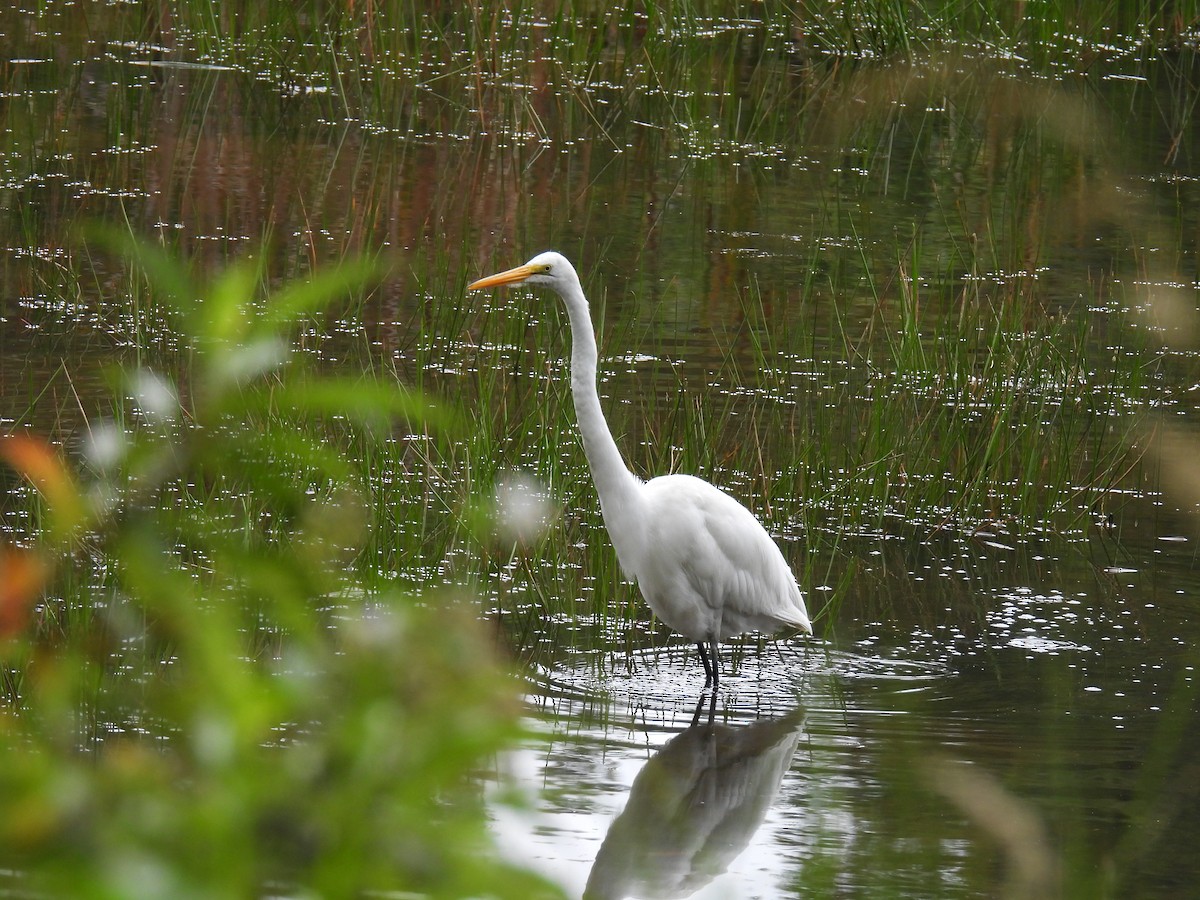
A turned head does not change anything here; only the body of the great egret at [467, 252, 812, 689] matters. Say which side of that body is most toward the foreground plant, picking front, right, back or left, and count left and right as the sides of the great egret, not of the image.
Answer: left

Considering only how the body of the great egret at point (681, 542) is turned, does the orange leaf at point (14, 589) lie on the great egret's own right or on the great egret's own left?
on the great egret's own left

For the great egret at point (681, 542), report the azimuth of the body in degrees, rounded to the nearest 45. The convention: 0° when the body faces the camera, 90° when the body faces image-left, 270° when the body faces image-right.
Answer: approximately 90°
